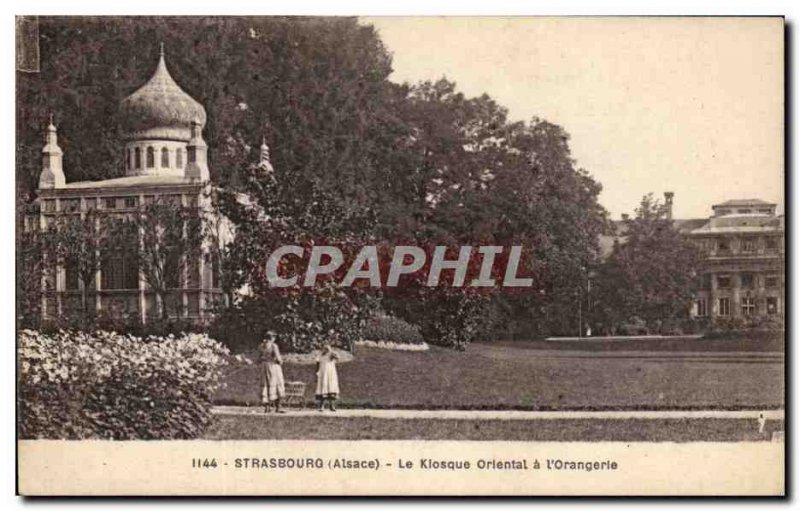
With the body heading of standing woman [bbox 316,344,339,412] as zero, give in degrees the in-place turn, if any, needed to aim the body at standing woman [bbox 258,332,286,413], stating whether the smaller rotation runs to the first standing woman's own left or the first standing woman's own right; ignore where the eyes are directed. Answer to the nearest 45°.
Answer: approximately 90° to the first standing woman's own right

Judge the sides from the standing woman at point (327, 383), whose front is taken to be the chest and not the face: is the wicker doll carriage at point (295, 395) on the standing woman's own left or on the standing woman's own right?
on the standing woman's own right

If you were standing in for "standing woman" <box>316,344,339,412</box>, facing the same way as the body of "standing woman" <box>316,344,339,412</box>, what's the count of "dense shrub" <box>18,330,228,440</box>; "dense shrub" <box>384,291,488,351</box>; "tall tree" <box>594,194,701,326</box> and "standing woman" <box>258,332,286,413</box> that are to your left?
2

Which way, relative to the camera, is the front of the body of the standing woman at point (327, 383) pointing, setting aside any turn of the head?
toward the camera

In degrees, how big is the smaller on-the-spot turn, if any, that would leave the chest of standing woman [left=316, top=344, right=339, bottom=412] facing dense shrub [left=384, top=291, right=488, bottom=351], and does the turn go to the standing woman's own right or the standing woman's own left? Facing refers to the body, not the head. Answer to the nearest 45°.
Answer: approximately 180°

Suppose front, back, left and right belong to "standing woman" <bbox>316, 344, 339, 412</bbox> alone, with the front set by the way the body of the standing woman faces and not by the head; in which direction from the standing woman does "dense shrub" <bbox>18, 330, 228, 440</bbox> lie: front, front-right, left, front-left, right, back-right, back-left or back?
right

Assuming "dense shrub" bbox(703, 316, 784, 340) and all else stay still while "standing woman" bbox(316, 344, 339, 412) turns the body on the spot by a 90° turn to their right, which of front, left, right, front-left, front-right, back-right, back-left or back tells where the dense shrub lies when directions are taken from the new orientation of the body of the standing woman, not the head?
back

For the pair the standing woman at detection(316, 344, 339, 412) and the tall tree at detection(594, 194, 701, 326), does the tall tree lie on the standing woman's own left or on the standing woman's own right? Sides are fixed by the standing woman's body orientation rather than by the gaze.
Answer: on the standing woman's own left

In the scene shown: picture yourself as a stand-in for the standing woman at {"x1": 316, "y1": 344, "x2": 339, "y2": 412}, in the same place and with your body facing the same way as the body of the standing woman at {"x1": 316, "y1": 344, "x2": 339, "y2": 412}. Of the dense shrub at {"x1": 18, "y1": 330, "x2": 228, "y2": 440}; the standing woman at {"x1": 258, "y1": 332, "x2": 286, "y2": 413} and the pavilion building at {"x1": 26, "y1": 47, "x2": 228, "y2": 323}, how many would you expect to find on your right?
3
